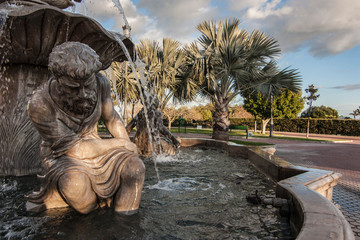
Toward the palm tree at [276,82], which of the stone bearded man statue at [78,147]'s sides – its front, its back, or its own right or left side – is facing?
left

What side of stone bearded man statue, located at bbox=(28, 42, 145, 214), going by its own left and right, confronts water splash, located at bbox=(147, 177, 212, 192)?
left

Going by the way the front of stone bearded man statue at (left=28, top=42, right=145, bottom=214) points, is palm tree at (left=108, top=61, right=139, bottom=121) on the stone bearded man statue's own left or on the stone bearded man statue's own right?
on the stone bearded man statue's own left

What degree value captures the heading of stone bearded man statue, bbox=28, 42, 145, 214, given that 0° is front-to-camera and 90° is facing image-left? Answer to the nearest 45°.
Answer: approximately 315°

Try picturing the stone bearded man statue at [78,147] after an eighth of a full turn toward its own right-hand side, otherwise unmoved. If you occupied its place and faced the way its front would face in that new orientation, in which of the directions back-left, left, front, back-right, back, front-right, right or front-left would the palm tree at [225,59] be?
back-left

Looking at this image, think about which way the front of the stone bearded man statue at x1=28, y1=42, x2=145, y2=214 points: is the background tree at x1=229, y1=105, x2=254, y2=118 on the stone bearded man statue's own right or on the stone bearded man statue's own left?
on the stone bearded man statue's own left

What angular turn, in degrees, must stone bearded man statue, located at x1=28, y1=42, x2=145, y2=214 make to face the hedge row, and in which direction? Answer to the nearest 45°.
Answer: approximately 90° to its left
